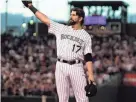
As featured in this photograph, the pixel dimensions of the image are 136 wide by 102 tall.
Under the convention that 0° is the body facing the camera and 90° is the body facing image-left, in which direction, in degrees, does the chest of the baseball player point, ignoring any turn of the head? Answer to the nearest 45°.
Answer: approximately 0°
